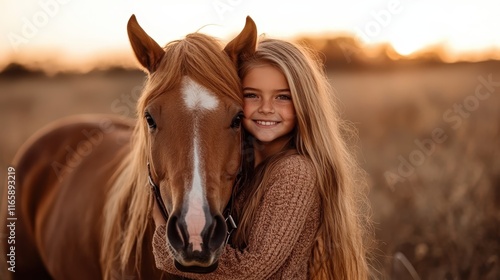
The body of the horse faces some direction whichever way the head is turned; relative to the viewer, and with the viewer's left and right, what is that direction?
facing the viewer and to the right of the viewer

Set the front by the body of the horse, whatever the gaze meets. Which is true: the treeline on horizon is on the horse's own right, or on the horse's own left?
on the horse's own left
